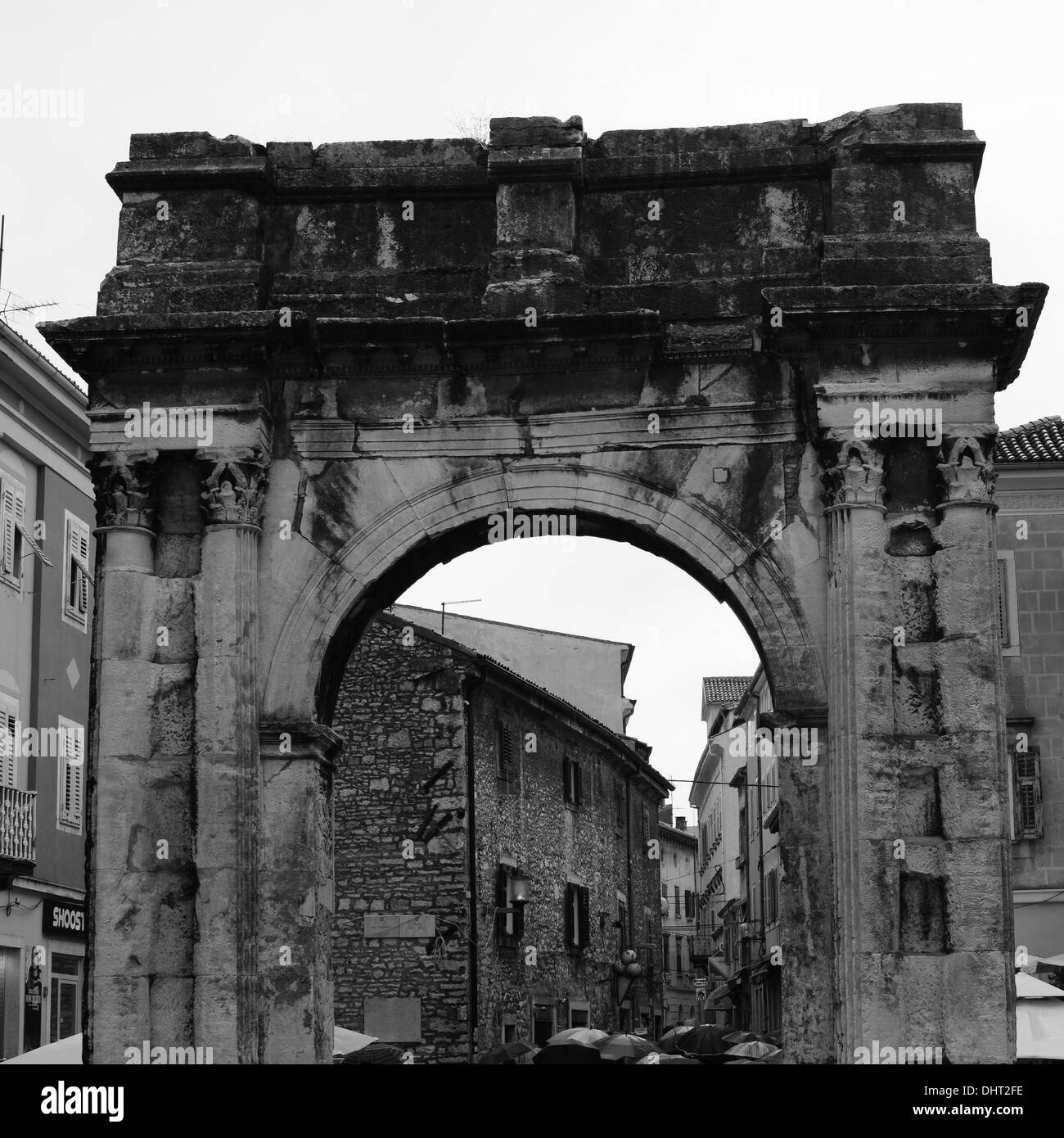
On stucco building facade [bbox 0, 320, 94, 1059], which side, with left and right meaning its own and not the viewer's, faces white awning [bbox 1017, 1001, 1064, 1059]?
front

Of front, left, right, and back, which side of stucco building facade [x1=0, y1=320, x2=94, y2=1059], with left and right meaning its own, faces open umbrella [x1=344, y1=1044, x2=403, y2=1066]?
front

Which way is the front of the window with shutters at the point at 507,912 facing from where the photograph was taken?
facing the viewer and to the right of the viewer

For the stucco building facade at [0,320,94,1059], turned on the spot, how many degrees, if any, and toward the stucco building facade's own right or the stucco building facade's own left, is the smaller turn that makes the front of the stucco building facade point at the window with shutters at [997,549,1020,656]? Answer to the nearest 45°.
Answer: approximately 45° to the stucco building facade's own left

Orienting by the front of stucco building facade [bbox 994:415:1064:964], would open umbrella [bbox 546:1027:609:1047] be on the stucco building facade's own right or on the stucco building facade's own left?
on the stucco building facade's own right

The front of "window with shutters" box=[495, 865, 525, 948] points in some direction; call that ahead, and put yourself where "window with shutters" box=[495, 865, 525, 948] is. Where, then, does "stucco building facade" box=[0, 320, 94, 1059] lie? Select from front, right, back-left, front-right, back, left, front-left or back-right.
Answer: right

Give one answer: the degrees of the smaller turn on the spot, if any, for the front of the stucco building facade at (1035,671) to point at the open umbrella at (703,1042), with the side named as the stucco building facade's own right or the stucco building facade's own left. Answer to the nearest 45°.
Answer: approximately 90° to the stucco building facade's own right

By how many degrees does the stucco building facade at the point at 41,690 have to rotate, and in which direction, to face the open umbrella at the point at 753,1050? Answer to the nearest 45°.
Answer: approximately 45° to its left

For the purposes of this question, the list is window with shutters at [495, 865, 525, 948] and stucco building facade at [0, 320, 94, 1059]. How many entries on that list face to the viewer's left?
0

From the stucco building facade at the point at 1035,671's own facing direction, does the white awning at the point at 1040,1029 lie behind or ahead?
ahead

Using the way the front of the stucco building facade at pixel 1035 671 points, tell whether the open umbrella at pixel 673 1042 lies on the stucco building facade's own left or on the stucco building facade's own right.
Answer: on the stucco building facade's own right
